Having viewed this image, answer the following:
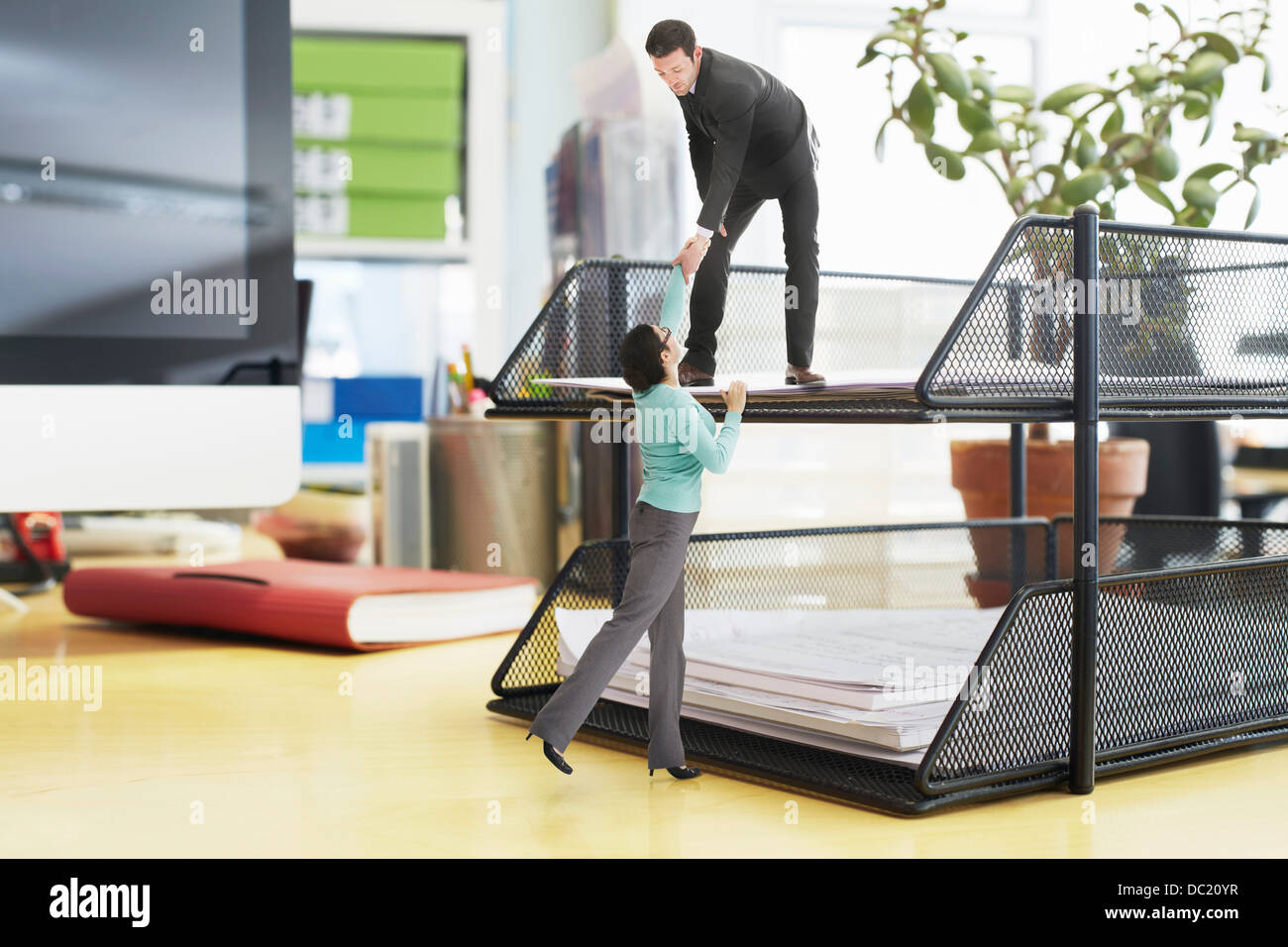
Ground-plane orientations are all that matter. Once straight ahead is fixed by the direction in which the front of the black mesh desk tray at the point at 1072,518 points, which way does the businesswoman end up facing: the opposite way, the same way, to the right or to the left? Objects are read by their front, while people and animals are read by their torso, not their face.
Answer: the opposite way

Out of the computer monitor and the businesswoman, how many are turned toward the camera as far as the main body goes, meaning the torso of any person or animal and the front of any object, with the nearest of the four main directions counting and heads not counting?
1

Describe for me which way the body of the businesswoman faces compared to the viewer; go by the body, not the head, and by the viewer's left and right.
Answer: facing away from the viewer and to the right of the viewer
